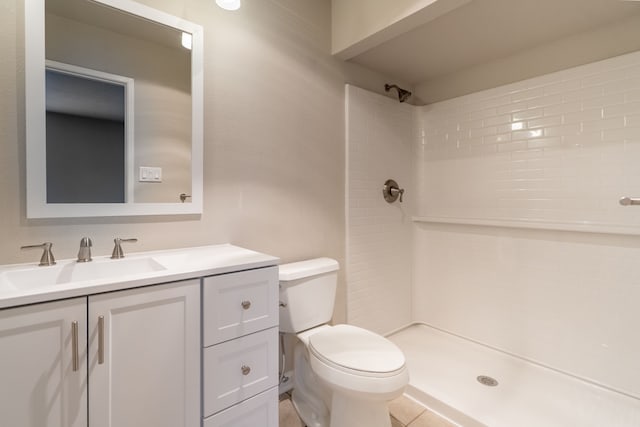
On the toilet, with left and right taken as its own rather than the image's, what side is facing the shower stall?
left

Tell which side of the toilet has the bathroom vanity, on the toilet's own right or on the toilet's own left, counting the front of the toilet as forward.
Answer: on the toilet's own right
